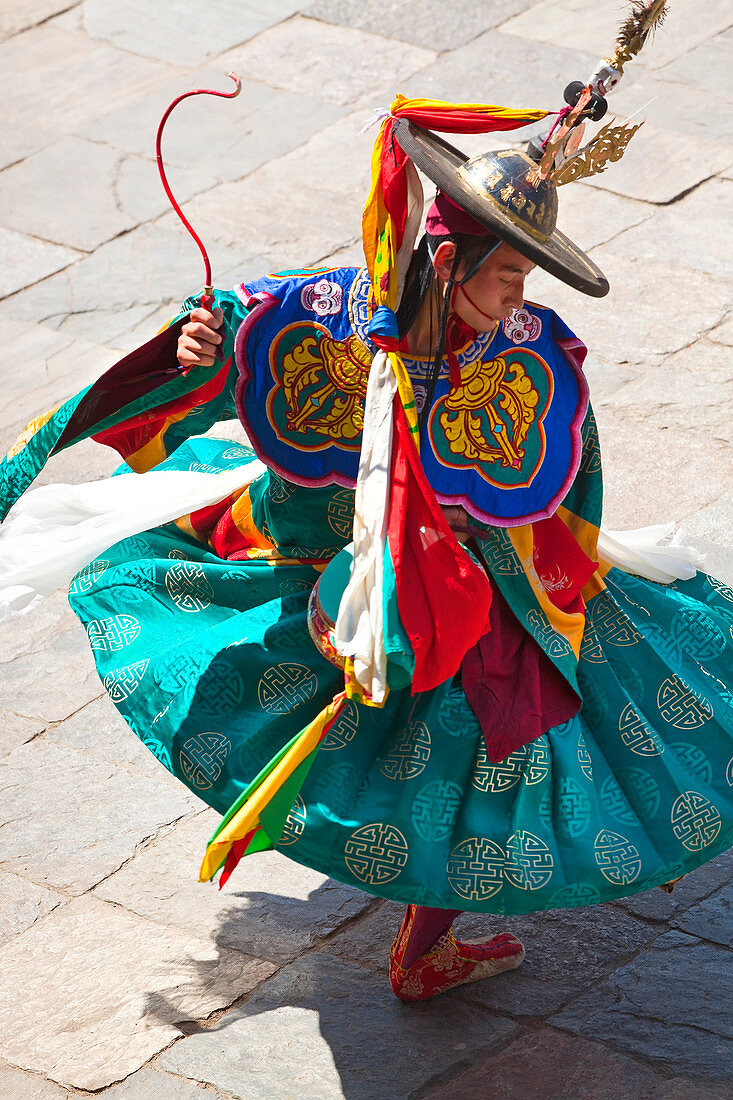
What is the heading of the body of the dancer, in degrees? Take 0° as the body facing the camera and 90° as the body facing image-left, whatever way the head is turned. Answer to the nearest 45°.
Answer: approximately 315°

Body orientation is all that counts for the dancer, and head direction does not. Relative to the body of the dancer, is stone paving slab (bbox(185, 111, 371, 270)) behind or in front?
behind

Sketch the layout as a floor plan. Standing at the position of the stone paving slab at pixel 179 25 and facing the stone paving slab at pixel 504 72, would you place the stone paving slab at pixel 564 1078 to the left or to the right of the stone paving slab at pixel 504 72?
right

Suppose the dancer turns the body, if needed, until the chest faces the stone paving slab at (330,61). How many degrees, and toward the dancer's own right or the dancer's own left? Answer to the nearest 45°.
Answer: approximately 135° to the dancer's own left

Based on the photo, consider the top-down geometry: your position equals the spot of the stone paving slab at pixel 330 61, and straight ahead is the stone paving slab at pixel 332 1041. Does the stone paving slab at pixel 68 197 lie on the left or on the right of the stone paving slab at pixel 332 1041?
right

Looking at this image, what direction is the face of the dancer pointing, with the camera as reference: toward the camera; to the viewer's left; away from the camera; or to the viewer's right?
to the viewer's right

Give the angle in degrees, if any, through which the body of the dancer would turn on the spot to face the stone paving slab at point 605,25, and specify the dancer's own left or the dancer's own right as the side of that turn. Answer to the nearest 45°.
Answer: approximately 135° to the dancer's own left

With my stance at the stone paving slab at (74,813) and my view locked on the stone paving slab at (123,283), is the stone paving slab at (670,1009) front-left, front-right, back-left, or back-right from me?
back-right

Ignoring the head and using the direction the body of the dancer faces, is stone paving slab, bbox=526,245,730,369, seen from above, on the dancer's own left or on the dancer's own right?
on the dancer's own left

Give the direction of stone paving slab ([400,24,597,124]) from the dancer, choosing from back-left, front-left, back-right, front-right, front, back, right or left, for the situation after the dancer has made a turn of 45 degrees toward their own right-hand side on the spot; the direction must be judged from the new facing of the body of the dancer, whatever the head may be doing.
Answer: back
